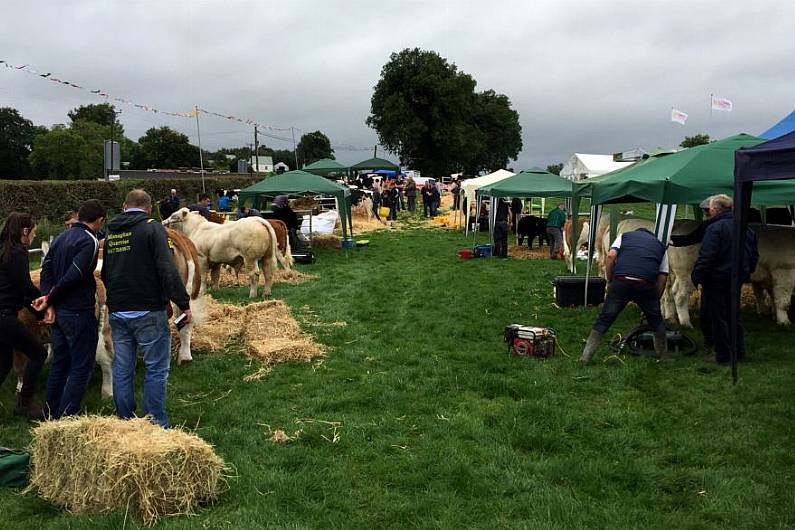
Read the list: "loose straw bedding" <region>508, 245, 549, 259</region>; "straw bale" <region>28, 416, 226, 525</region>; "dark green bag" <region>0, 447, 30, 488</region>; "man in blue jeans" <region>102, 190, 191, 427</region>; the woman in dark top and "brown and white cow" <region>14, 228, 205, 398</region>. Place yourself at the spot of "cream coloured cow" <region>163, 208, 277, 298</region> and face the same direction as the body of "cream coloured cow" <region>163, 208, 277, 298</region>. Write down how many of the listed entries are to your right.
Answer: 1

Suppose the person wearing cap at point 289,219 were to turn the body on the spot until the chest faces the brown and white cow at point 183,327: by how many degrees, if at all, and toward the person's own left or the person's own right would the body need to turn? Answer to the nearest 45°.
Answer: approximately 90° to the person's own left

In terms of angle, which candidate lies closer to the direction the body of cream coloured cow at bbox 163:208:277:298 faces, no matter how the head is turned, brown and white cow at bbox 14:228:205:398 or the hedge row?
the hedge row

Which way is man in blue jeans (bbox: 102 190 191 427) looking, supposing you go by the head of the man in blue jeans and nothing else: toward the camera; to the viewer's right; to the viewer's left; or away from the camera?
away from the camera

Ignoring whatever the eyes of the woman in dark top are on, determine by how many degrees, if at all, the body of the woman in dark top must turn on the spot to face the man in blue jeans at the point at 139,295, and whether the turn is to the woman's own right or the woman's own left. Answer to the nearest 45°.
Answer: approximately 45° to the woman's own right

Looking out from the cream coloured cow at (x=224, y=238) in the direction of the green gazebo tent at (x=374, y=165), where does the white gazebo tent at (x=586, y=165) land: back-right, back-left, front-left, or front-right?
front-right

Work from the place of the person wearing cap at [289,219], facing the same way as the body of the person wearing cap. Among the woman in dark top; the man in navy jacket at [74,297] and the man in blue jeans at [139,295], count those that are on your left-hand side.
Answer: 3

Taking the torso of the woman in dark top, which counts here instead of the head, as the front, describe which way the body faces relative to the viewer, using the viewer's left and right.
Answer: facing to the right of the viewer

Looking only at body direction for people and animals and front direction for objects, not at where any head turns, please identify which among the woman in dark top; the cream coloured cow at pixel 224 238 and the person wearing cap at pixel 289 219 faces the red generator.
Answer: the woman in dark top
